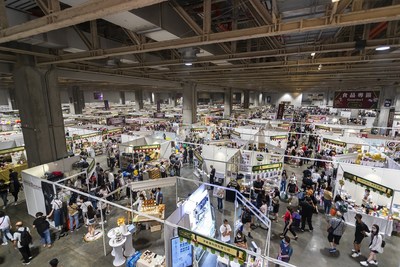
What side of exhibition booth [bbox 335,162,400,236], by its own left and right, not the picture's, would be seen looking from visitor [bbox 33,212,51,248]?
front

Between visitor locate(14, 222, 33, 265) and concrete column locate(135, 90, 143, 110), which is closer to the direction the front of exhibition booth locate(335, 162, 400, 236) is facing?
the visitor

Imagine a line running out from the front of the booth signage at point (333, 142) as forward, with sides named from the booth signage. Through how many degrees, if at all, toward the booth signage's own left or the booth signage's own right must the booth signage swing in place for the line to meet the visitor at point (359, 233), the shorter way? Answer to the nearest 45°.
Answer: approximately 45° to the booth signage's own left

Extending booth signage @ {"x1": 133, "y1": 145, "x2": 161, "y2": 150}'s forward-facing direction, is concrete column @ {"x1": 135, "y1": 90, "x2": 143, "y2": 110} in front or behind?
behind

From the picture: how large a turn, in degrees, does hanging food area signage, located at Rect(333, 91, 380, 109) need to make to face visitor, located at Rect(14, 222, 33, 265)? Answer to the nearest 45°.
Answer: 0° — it already faces them

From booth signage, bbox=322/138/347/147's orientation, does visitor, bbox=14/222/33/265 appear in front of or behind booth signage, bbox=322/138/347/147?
in front

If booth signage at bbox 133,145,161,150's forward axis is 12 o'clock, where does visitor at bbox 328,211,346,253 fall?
The visitor is roughly at 11 o'clock from the booth signage.

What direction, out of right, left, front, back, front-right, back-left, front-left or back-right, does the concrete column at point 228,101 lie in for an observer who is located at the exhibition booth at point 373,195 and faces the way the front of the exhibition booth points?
right

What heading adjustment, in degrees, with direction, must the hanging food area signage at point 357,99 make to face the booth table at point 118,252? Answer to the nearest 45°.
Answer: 0° — it already faces it

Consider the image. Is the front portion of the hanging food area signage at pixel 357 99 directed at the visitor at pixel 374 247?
yes

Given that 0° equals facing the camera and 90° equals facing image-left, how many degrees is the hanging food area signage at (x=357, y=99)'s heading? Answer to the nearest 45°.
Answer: approximately 0°

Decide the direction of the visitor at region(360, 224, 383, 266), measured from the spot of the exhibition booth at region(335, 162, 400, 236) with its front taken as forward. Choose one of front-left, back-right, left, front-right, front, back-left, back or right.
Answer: front-left

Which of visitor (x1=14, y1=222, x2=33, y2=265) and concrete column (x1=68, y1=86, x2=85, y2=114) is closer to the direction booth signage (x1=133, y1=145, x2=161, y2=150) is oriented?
the visitor

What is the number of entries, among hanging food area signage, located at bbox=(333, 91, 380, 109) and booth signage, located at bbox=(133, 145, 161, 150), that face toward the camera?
2

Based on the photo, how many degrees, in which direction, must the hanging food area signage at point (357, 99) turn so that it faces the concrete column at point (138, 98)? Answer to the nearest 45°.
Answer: approximately 90° to its right
